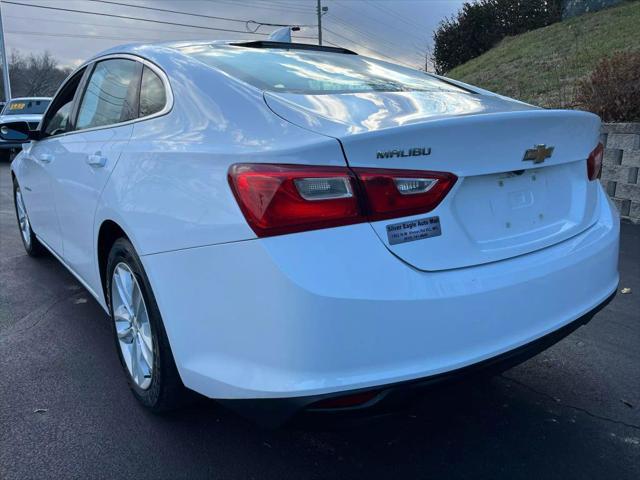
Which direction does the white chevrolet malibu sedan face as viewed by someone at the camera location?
facing away from the viewer and to the left of the viewer

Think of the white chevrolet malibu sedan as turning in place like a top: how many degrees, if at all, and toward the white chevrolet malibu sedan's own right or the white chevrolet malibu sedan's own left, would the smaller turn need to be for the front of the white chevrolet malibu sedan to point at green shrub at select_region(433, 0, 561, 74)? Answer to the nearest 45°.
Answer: approximately 45° to the white chevrolet malibu sedan's own right

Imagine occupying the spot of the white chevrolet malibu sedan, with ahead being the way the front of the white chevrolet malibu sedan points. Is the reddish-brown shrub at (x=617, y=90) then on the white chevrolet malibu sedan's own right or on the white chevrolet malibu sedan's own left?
on the white chevrolet malibu sedan's own right

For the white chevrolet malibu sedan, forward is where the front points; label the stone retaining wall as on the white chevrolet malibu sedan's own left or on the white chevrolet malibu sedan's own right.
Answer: on the white chevrolet malibu sedan's own right
